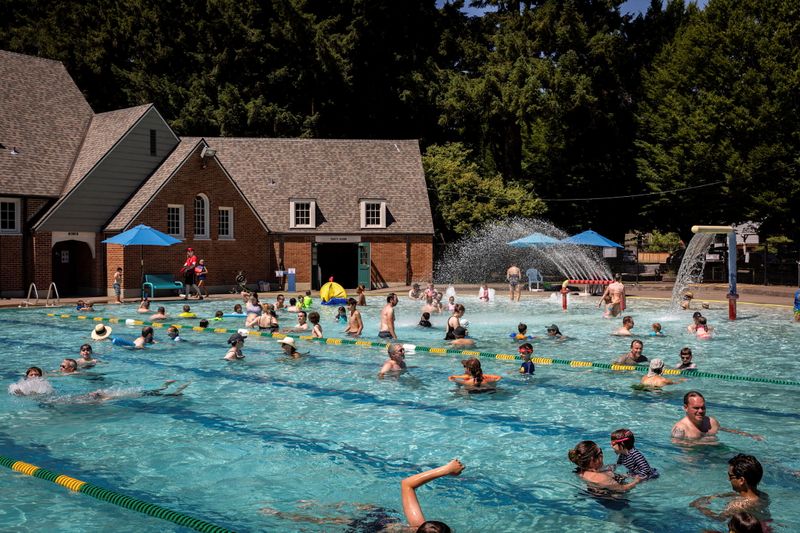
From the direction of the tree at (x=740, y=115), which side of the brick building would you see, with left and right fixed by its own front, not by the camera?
left

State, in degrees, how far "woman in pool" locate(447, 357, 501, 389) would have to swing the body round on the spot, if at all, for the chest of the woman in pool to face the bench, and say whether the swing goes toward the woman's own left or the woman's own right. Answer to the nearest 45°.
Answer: approximately 45° to the woman's own left

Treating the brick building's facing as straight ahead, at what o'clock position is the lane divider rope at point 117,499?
The lane divider rope is roughly at 12 o'clock from the brick building.

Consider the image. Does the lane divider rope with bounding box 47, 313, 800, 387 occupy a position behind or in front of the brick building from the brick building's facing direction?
in front

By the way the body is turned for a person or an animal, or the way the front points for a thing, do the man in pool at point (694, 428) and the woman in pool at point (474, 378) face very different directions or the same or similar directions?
very different directions

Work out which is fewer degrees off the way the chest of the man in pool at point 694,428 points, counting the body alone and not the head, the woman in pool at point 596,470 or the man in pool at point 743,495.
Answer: the man in pool

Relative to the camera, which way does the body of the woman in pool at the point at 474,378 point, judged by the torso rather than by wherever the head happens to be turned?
away from the camera

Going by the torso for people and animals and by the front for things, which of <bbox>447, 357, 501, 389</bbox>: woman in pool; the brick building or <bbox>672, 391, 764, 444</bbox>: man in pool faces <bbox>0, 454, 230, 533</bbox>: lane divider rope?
the brick building

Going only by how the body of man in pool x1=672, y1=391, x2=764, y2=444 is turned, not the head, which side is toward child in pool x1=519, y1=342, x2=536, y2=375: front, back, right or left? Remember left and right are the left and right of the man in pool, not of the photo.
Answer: back

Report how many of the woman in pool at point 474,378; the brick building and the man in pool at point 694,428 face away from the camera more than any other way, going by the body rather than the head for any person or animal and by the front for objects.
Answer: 1

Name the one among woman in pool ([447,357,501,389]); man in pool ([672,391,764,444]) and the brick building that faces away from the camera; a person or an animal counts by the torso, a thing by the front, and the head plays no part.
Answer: the woman in pool

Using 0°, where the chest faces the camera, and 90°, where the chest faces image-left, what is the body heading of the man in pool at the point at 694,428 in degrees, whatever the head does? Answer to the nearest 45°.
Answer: approximately 315°

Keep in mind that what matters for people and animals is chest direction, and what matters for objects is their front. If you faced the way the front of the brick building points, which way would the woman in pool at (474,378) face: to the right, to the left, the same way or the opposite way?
the opposite way
